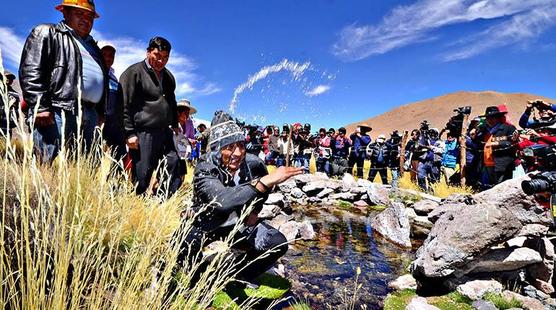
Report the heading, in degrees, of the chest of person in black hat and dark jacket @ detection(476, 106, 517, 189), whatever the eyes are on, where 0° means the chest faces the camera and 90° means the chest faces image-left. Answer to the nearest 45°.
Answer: approximately 45°

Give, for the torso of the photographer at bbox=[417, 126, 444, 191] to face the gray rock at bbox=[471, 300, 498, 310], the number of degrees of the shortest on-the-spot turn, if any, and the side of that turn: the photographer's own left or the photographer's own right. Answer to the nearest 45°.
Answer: approximately 45° to the photographer's own left

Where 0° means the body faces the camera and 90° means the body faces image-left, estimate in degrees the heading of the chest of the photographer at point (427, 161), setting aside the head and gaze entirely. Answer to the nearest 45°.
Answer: approximately 45°

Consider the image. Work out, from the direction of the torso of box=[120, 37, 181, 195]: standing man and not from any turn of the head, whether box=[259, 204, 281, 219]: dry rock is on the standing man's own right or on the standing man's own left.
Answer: on the standing man's own left

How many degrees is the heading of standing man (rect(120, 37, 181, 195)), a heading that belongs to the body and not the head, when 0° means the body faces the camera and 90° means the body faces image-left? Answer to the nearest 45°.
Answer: approximately 315°

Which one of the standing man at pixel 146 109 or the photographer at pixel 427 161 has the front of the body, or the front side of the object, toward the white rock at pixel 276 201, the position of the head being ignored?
the photographer

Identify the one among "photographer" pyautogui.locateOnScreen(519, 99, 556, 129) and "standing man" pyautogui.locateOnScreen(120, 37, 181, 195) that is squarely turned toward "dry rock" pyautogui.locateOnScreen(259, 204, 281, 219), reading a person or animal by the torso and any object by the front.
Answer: the photographer

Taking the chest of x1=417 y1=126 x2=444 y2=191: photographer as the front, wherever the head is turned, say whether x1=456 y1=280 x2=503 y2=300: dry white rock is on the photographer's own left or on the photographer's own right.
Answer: on the photographer's own left
